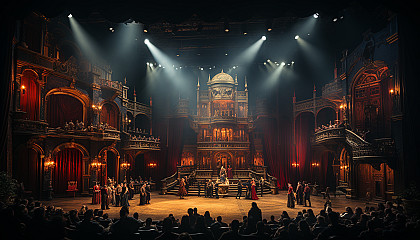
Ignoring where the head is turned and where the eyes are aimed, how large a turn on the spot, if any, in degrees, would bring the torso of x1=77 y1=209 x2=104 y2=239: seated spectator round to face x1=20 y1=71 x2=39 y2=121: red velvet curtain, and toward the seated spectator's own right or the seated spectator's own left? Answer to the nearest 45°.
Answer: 0° — they already face it

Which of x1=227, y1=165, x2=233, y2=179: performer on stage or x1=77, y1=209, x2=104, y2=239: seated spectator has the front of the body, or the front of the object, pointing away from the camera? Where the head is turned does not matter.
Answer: the seated spectator

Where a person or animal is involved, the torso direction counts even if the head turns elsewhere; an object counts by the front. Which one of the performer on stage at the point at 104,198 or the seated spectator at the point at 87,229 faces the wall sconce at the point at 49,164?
the seated spectator

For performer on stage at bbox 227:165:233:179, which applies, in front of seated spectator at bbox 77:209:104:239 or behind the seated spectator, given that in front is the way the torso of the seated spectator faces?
in front

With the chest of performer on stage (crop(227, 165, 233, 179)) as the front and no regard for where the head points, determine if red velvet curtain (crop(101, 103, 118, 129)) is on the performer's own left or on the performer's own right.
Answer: on the performer's own right

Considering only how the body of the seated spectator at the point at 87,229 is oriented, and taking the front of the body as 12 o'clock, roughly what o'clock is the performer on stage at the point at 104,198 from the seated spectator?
The performer on stage is roughly at 12 o'clock from the seated spectator.

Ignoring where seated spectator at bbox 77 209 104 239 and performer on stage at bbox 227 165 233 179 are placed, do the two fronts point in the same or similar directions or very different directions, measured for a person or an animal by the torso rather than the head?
very different directions

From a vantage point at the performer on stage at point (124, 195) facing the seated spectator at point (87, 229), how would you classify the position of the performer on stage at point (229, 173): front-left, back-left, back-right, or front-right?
back-left

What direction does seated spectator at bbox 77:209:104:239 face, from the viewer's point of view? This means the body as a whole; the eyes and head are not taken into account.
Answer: away from the camera

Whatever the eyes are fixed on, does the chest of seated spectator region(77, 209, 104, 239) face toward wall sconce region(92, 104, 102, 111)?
yes
